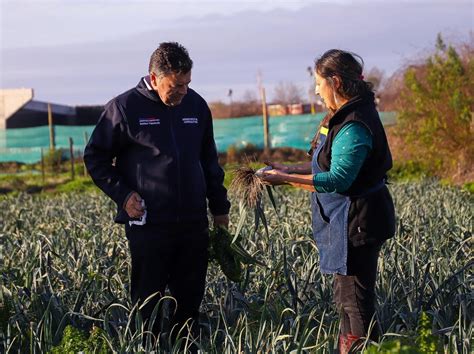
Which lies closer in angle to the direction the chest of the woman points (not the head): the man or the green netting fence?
the man

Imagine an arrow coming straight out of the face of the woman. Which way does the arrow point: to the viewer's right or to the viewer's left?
to the viewer's left

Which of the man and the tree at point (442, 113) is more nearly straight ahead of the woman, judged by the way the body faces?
the man

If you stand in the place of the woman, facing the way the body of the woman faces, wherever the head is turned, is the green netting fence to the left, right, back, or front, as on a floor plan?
right

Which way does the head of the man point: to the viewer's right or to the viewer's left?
to the viewer's right

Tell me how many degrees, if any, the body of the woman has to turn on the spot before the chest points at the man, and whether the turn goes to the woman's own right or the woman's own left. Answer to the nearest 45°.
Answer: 0° — they already face them

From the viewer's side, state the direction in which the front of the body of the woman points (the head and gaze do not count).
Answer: to the viewer's left

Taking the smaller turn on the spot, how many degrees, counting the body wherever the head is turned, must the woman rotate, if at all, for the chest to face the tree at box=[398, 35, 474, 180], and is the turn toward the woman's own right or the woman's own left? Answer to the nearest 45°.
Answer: approximately 90° to the woman's own right
